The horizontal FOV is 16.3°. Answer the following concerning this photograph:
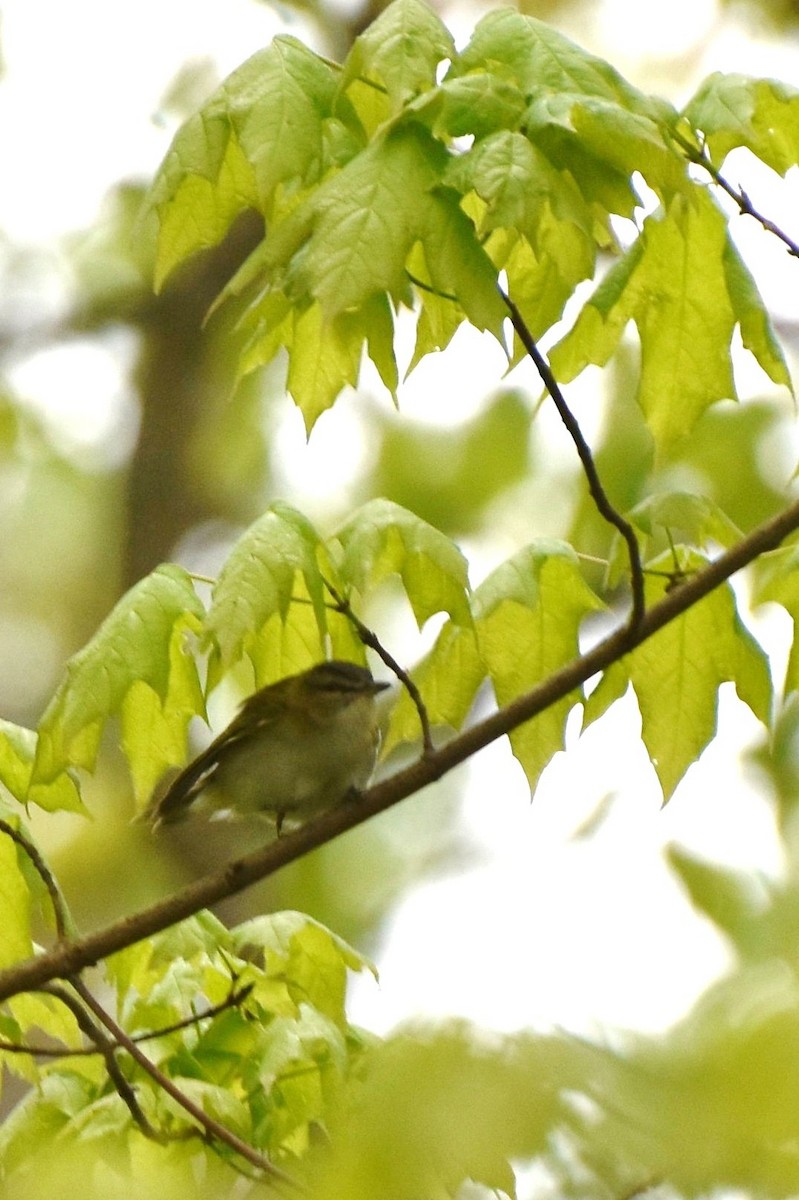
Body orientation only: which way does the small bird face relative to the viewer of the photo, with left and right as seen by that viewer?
facing to the right of the viewer

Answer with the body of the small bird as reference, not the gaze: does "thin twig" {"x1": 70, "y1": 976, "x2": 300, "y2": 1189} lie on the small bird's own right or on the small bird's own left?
on the small bird's own right

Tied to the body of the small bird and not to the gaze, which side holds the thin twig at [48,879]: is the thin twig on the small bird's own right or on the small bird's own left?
on the small bird's own right
